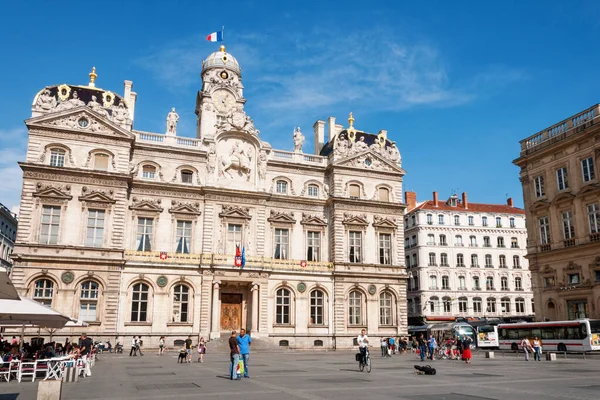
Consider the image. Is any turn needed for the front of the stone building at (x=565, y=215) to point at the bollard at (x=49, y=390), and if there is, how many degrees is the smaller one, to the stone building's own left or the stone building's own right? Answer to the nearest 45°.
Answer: approximately 45° to the stone building's own left

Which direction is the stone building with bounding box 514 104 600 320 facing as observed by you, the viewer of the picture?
facing the viewer and to the left of the viewer

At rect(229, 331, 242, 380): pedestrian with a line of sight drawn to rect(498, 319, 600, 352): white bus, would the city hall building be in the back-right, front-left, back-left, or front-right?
front-left

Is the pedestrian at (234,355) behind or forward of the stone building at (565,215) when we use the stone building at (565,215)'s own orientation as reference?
forward

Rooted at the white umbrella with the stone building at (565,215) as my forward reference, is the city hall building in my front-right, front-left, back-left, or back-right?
front-left

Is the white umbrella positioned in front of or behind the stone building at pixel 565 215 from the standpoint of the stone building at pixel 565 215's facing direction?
in front
